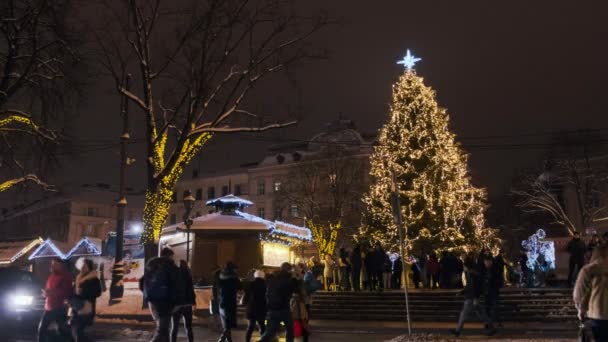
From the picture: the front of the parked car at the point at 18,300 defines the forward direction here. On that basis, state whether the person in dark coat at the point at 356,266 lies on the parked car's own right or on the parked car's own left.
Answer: on the parked car's own left

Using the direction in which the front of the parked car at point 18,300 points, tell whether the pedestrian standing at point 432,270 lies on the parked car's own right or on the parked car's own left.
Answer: on the parked car's own left

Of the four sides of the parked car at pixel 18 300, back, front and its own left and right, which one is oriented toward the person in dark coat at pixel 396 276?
left

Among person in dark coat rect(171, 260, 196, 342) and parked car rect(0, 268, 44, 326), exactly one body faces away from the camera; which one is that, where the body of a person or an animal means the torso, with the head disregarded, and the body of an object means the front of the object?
the person in dark coat

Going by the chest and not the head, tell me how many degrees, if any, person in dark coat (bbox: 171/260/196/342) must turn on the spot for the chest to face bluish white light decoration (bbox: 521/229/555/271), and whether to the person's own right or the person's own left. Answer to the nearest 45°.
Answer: approximately 45° to the person's own right

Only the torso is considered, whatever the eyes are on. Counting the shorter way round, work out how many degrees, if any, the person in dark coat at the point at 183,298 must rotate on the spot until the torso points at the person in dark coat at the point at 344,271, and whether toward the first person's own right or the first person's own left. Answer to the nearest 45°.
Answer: approximately 45° to the first person's own right

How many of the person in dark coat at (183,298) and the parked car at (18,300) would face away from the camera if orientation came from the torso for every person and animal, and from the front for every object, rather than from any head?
1

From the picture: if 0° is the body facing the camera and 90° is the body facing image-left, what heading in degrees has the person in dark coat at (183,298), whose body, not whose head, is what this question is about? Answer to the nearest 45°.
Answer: approximately 180°

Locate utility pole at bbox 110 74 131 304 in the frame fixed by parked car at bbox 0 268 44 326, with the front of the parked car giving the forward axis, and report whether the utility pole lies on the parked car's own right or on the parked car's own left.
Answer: on the parked car's own left

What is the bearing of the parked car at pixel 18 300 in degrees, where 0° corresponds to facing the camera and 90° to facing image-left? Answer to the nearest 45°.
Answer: approximately 315°

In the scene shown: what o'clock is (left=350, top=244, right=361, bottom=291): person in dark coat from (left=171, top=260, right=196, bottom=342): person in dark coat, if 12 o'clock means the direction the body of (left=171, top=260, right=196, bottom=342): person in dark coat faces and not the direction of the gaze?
(left=350, top=244, right=361, bottom=291): person in dark coat is roughly at 1 o'clock from (left=171, top=260, right=196, bottom=342): person in dark coat.

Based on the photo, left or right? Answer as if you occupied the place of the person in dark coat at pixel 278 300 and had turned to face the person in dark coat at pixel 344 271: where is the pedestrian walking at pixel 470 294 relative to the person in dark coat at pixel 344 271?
right

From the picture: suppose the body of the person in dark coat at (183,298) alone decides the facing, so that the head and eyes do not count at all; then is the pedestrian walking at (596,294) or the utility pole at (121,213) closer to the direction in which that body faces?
the utility pole
